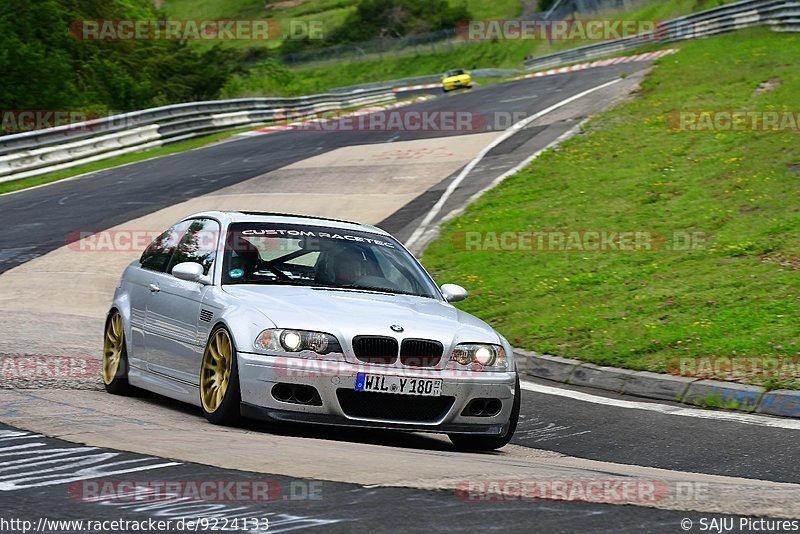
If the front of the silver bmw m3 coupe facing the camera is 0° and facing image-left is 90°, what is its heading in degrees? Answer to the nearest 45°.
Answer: approximately 315°

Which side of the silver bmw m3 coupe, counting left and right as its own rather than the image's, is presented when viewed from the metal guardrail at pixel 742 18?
back

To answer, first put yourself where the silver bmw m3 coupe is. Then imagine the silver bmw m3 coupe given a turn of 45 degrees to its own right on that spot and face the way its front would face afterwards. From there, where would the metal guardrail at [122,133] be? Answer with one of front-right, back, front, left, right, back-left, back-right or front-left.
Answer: back
